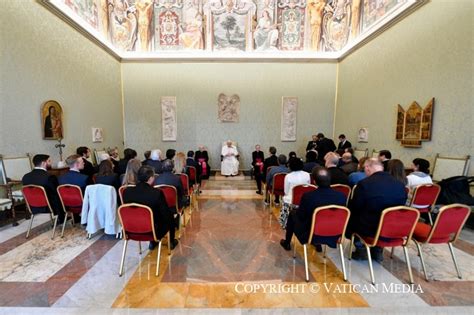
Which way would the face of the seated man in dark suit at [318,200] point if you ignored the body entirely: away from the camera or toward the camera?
away from the camera

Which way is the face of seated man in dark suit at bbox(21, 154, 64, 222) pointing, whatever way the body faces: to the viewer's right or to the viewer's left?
to the viewer's right

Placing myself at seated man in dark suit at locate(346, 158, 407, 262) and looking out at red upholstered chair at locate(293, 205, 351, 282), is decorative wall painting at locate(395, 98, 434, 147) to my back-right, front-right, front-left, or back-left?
back-right

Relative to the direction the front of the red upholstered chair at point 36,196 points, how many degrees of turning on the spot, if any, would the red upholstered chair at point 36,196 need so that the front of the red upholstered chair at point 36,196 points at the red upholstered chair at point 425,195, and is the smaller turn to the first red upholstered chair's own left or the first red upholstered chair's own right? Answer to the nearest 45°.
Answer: approximately 90° to the first red upholstered chair's own right

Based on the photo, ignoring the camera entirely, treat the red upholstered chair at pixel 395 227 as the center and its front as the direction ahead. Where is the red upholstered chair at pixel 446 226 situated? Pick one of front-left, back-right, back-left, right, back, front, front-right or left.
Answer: right

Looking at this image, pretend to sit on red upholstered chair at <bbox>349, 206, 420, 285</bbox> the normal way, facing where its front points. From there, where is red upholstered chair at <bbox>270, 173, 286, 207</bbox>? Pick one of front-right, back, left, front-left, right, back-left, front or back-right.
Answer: front

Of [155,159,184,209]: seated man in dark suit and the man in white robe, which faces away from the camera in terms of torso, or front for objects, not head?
the seated man in dark suit

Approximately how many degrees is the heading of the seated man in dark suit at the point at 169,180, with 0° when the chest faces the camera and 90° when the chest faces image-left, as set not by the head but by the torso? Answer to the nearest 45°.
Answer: approximately 180°

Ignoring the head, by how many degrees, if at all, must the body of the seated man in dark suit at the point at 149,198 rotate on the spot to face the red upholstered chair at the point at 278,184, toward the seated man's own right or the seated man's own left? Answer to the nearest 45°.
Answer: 0° — they already face it

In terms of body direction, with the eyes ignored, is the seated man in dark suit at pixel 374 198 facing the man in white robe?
yes

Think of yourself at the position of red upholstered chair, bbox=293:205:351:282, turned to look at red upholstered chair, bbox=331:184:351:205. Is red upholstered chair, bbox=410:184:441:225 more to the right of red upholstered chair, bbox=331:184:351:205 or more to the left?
right

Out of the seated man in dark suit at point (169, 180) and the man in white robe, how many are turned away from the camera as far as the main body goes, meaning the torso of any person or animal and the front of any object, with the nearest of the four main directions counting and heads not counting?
1

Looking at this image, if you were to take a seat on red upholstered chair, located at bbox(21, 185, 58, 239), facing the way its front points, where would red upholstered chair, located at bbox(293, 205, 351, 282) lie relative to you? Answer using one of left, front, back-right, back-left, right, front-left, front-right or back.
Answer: right

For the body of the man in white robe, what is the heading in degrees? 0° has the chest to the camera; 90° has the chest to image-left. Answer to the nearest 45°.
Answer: approximately 0°

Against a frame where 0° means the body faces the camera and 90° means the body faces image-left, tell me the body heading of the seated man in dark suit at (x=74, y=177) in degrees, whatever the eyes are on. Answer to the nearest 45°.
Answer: approximately 225°
